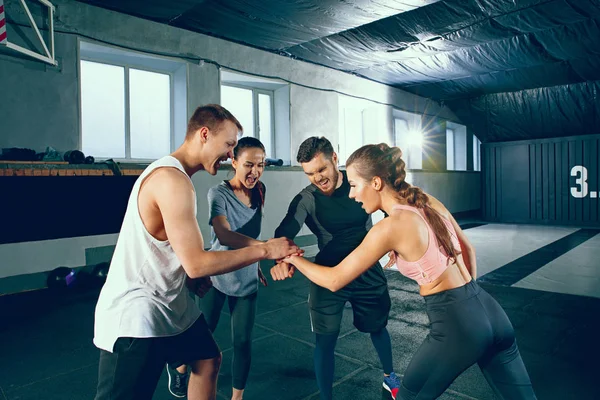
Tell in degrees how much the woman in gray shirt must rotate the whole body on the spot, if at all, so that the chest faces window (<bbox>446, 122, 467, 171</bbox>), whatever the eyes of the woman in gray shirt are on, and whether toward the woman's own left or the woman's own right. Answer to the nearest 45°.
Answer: approximately 90° to the woman's own left

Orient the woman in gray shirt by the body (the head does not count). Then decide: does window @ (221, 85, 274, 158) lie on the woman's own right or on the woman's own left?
on the woman's own left

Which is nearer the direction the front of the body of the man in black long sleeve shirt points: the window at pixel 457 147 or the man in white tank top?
the man in white tank top

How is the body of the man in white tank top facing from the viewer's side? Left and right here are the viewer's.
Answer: facing to the right of the viewer

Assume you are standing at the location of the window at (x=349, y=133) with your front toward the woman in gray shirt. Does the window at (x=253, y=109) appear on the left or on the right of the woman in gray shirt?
right

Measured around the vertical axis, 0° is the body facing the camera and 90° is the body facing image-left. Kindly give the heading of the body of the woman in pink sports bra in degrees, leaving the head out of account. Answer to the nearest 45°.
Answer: approximately 135°

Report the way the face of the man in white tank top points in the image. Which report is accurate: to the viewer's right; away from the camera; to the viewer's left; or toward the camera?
to the viewer's right

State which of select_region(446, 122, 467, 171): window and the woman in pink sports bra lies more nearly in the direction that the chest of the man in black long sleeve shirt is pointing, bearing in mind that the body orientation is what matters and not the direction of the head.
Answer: the woman in pink sports bra

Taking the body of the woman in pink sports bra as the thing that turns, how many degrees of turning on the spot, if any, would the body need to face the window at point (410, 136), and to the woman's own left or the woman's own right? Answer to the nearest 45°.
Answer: approximately 45° to the woman's own right

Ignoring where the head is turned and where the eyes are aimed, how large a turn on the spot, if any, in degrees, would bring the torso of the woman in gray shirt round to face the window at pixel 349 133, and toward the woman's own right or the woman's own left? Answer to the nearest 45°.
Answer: approximately 135° to the woman's own left

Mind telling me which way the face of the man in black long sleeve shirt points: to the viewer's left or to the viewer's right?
to the viewer's left

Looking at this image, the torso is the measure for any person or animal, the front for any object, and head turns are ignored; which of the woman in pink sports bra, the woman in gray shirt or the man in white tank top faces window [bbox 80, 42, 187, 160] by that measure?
the woman in pink sports bra

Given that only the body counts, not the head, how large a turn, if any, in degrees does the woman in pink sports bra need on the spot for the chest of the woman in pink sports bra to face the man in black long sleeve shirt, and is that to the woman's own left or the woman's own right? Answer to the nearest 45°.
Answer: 0° — they already face them
